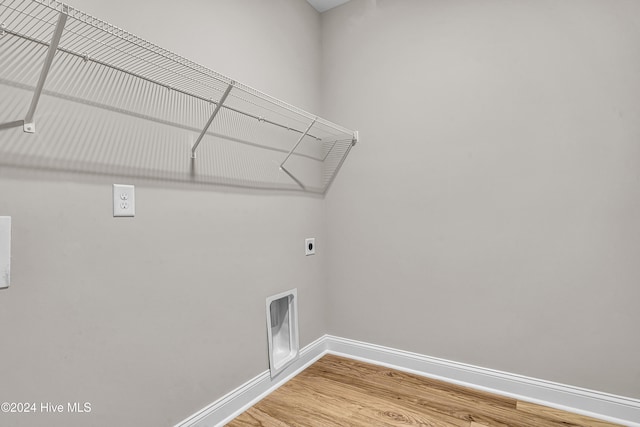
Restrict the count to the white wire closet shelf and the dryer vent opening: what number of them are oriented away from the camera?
0

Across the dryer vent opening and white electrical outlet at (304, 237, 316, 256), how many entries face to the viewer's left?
0

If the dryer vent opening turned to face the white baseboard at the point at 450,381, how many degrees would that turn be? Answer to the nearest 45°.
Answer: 0° — it already faces it

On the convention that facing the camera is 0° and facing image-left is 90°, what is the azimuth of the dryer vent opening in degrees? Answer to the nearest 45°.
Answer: approximately 315°

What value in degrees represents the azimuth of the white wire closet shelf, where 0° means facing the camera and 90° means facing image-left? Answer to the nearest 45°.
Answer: approximately 315°

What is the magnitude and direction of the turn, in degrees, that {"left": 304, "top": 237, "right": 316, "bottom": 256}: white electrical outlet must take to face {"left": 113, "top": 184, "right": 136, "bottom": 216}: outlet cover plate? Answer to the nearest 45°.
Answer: approximately 90° to its right
